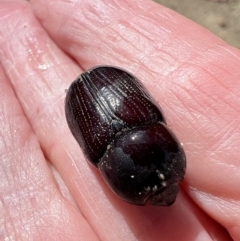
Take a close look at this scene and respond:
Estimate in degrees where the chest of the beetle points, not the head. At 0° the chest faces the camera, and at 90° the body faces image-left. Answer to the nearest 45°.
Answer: approximately 315°
